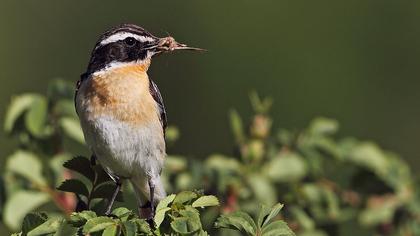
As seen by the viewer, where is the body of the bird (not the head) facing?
toward the camera
